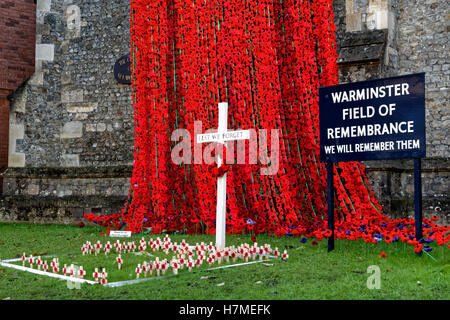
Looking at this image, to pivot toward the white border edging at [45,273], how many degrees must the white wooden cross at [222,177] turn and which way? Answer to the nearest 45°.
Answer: approximately 45° to its right

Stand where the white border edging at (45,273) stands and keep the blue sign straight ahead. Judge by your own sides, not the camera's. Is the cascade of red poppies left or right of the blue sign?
left

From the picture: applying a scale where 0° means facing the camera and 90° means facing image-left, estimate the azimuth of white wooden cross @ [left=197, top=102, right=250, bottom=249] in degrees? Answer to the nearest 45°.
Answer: approximately 0°

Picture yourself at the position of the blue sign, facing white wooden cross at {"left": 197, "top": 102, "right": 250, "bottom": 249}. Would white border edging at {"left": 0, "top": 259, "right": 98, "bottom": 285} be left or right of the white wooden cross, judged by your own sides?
left

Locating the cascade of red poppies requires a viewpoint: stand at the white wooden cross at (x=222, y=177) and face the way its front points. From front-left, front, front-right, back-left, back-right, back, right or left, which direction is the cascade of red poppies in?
back

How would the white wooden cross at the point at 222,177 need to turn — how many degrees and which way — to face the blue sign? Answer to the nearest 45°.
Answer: approximately 90° to its left

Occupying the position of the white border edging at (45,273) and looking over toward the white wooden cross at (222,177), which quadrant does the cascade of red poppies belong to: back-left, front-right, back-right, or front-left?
front-left

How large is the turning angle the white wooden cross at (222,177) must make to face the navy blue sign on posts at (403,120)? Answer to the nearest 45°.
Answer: approximately 90° to its left
